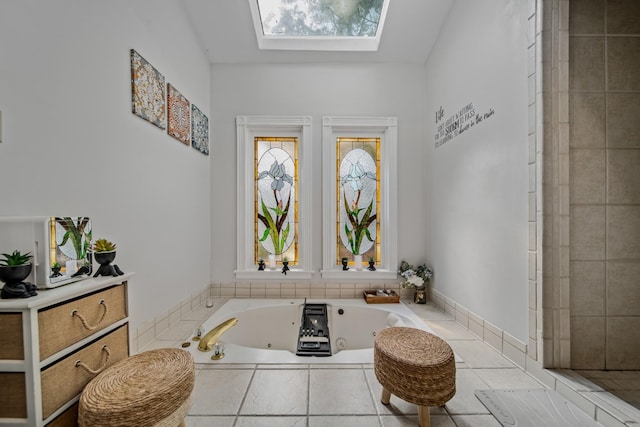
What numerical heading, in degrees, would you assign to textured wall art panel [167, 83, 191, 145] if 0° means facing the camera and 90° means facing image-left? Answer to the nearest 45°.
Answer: approximately 315°

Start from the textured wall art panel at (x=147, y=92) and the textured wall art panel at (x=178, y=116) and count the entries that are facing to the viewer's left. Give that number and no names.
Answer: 0

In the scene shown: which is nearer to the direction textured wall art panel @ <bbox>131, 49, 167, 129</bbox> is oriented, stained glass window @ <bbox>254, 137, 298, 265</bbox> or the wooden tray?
the wooden tray

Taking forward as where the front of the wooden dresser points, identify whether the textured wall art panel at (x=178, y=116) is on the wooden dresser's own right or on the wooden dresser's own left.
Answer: on the wooden dresser's own left

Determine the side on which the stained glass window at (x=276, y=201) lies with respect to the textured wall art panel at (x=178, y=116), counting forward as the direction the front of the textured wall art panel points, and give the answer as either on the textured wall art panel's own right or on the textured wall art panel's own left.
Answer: on the textured wall art panel's own left

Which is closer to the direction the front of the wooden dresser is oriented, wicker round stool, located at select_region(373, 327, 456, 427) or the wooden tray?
the wicker round stool

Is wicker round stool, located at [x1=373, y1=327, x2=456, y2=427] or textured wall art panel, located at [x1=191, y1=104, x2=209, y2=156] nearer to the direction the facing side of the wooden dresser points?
the wicker round stool

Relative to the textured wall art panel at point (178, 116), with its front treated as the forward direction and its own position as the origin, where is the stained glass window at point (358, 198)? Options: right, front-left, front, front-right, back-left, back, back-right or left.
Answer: front-left

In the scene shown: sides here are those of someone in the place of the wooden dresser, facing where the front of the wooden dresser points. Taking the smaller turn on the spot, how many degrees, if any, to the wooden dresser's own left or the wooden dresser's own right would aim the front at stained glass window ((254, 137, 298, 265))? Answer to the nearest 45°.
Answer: approximately 90° to the wooden dresser's own left

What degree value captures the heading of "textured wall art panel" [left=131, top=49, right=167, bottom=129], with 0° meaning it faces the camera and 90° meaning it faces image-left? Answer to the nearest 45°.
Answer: approximately 315°
